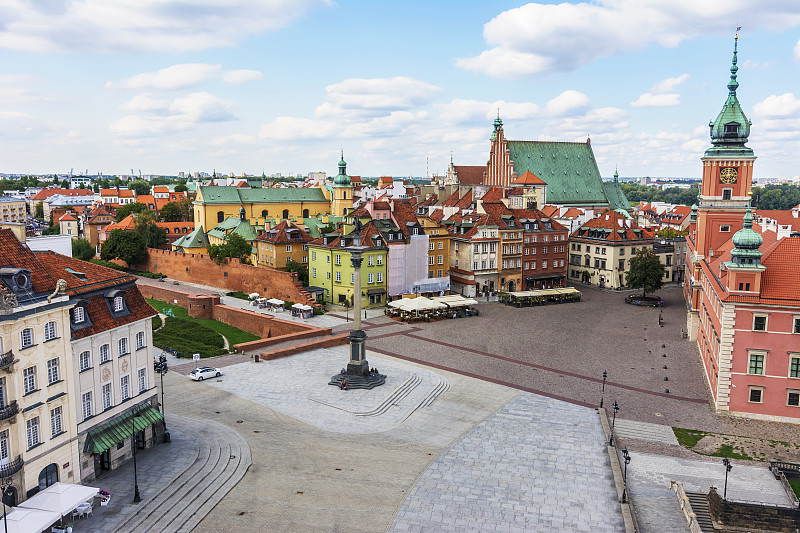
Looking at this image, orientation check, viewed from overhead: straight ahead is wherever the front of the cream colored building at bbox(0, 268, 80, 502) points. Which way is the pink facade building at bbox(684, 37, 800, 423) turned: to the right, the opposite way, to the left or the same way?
the opposite way

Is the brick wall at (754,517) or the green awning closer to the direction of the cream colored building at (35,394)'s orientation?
the brick wall

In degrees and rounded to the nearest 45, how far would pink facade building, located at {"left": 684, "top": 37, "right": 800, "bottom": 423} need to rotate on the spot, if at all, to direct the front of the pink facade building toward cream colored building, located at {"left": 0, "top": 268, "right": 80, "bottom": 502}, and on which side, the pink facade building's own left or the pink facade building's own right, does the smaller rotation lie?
approximately 45° to the pink facade building's own left

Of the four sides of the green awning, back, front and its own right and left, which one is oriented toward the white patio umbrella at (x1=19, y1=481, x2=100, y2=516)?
right

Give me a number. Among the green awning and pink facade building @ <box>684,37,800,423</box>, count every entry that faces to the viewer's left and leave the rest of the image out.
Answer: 1

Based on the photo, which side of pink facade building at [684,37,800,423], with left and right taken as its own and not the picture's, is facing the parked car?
front

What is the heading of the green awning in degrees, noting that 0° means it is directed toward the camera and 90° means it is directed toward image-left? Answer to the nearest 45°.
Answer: approximately 315°

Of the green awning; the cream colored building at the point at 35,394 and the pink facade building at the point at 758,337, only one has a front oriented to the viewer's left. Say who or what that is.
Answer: the pink facade building

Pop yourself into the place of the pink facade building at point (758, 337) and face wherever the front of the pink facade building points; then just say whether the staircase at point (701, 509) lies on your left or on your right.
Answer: on your left

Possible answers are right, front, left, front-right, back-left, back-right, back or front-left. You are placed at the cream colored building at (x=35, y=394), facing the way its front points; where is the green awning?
left

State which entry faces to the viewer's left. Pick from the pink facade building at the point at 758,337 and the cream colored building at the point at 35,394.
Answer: the pink facade building

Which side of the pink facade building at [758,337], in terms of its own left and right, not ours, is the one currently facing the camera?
left

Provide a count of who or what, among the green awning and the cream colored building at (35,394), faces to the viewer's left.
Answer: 0

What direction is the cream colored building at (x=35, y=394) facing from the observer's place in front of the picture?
facing the viewer and to the right of the viewer

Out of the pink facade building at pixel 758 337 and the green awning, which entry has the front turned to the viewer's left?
the pink facade building

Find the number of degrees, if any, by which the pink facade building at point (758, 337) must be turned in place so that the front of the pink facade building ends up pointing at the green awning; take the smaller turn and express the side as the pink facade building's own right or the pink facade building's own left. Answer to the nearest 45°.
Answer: approximately 45° to the pink facade building's own left
